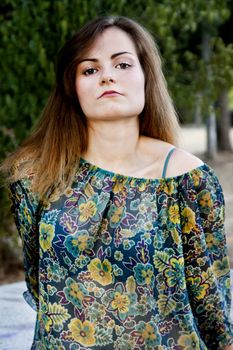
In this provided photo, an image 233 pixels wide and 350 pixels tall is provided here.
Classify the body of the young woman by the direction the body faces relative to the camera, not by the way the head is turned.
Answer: toward the camera

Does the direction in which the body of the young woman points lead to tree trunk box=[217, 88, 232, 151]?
no

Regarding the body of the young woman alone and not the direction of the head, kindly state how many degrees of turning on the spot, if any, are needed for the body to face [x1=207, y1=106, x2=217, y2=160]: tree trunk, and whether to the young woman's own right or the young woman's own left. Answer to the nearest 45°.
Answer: approximately 180°

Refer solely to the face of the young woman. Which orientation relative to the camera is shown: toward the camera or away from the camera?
toward the camera
